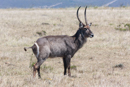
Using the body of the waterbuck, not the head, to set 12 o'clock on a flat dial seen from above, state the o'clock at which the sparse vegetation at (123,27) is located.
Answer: The sparse vegetation is roughly at 10 o'clock from the waterbuck.

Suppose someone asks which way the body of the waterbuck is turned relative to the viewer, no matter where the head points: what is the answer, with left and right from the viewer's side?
facing to the right of the viewer
